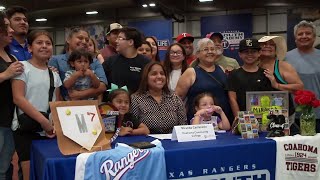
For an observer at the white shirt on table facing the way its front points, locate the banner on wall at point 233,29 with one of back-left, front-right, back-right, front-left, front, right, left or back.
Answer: back

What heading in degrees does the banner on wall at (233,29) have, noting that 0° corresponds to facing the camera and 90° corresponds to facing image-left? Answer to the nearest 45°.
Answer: approximately 0°

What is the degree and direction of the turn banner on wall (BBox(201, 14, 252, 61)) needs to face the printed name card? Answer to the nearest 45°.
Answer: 0° — it already faces it

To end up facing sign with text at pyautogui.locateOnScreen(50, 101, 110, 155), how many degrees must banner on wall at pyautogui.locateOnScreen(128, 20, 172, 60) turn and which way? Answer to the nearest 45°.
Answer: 0° — it already faces it

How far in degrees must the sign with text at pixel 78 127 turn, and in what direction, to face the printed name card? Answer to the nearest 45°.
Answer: approximately 90° to its left

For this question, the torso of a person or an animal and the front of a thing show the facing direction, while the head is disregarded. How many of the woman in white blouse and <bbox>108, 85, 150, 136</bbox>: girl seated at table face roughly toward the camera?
2

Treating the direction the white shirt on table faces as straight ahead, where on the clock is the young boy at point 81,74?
The young boy is roughly at 3 o'clock from the white shirt on table.

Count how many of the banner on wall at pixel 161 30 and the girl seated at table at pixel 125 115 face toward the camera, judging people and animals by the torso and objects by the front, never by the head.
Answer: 2
